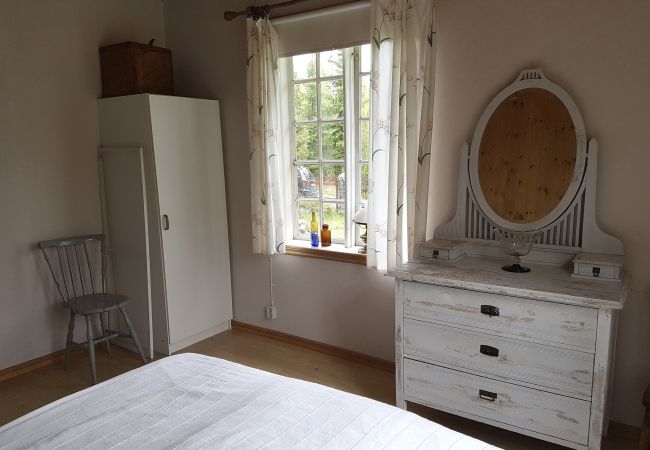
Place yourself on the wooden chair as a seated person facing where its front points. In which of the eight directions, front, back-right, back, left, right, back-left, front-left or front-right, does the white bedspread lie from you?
front-right

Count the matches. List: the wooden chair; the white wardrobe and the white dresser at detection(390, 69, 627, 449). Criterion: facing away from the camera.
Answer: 0

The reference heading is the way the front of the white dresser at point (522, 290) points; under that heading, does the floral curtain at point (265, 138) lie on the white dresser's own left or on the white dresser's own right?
on the white dresser's own right

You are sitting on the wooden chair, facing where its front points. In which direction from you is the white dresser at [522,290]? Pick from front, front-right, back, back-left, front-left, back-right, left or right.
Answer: front

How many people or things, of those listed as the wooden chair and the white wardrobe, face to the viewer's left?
0

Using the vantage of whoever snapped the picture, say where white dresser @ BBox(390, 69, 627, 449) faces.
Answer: facing the viewer and to the left of the viewer

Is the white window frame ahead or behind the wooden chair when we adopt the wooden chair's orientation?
ahead

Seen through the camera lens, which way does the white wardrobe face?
facing the viewer and to the right of the viewer
